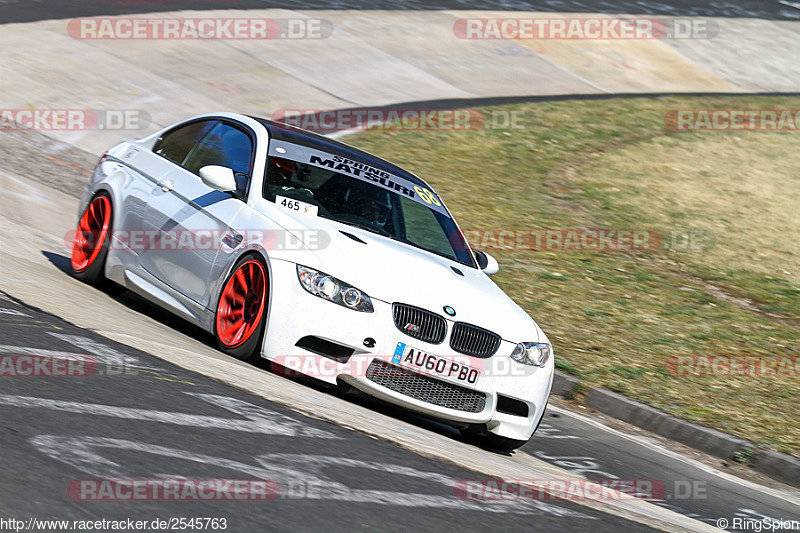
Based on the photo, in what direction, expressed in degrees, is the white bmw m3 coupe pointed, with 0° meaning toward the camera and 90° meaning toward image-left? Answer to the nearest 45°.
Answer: approximately 315°
